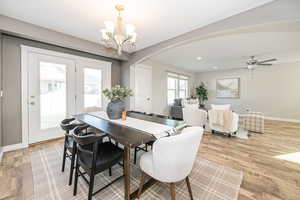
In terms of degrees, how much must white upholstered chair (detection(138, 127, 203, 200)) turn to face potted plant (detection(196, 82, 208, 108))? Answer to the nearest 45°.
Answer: approximately 45° to its right

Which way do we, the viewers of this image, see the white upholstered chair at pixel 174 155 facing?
facing away from the viewer and to the left of the viewer

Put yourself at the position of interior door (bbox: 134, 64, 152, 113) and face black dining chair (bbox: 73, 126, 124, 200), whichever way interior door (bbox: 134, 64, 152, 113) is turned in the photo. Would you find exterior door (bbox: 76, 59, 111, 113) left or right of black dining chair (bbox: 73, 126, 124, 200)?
right

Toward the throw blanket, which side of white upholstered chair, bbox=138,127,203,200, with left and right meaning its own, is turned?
right

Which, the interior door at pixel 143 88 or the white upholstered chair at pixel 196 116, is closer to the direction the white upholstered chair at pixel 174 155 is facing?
the interior door

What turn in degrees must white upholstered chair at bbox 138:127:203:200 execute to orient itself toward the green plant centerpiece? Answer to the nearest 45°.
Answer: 0° — it already faces it

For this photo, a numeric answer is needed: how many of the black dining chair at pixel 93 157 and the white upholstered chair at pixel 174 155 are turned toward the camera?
0

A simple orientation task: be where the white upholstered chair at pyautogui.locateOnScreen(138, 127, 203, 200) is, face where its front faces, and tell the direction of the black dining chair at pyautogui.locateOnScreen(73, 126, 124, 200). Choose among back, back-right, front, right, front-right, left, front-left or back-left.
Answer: front-left

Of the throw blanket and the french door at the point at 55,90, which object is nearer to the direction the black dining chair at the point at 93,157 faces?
the throw blanket

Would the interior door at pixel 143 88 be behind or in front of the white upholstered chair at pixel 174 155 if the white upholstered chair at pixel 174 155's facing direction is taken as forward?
in front

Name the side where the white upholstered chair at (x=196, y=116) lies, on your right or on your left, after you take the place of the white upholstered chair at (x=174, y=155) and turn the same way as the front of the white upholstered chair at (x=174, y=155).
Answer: on your right

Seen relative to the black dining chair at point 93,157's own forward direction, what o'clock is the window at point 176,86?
The window is roughly at 12 o'clock from the black dining chair.

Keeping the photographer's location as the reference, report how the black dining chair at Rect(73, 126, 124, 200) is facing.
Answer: facing away from the viewer and to the right of the viewer

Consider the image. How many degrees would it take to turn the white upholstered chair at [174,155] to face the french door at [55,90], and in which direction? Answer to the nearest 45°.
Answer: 0° — it already faces it

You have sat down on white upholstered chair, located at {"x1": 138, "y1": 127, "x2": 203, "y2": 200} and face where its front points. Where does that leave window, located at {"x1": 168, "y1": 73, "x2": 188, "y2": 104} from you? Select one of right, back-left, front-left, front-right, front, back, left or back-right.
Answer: front-right

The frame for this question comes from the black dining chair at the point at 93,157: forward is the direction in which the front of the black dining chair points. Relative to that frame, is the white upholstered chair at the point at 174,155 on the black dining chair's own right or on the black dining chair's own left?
on the black dining chair's own right
